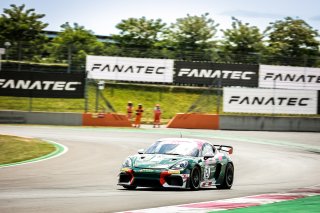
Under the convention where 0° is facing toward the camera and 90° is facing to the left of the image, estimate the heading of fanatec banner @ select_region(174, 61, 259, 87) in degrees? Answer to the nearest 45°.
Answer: approximately 0°

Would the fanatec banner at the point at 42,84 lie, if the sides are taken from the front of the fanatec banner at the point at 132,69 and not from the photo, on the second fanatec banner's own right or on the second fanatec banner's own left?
on the second fanatec banner's own right

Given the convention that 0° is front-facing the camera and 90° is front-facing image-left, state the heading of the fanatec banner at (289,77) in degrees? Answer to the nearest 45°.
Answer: approximately 0°

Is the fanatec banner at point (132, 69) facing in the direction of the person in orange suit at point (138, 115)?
yes

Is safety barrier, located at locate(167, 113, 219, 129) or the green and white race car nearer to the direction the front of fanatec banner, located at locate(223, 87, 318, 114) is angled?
the green and white race car

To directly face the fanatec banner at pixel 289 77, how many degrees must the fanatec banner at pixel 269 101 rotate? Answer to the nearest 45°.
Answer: approximately 180°

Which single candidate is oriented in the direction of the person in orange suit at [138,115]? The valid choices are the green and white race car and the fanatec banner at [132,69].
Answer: the fanatec banner

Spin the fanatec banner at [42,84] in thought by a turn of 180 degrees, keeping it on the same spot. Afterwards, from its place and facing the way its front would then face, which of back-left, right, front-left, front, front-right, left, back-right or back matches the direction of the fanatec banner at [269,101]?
right

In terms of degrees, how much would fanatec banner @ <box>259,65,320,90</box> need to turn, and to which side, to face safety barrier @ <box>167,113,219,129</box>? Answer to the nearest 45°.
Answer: approximately 45° to its right

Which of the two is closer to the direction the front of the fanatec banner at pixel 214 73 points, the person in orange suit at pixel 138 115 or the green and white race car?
the green and white race car
